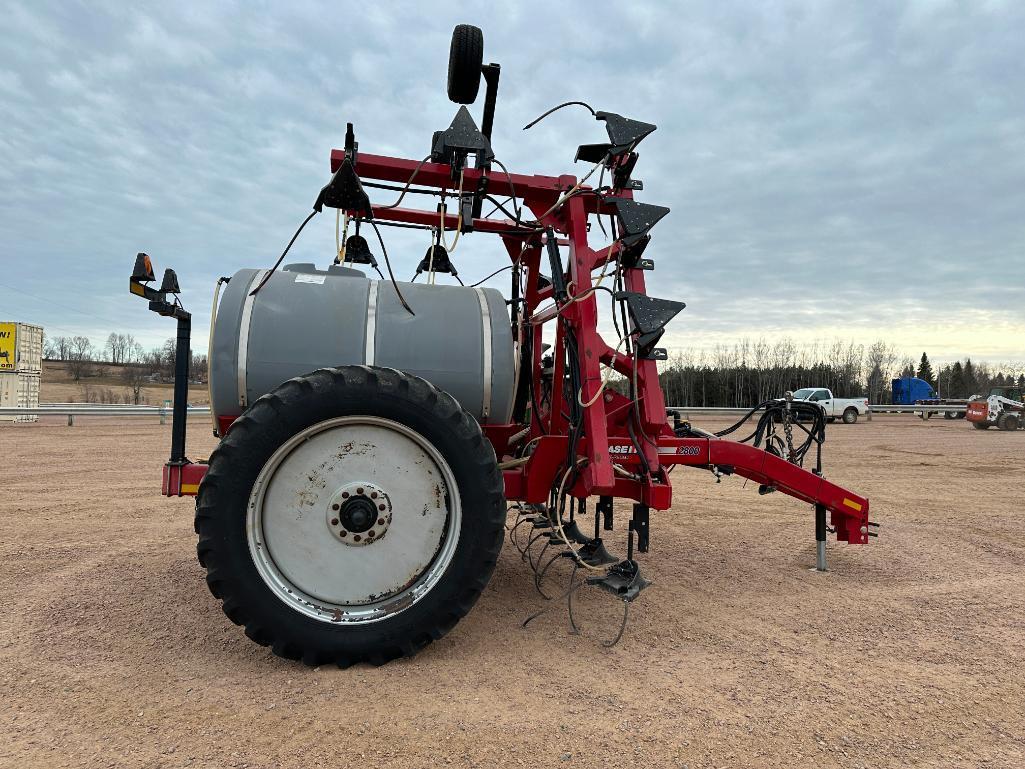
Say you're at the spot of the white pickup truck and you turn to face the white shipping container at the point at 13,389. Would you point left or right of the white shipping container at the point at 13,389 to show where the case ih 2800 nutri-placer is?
left

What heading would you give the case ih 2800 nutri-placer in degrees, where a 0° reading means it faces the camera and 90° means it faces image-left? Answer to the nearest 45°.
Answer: approximately 270°

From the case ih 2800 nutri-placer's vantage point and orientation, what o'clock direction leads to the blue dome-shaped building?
The blue dome-shaped building is roughly at 10 o'clock from the case ih 2800 nutri-placer.

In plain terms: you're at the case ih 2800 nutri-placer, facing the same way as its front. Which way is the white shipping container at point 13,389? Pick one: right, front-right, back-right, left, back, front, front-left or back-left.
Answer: back-left

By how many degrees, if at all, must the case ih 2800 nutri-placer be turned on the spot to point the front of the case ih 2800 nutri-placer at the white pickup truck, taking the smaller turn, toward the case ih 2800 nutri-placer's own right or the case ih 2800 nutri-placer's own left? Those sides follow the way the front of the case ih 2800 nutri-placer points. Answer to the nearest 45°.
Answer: approximately 45° to the case ih 2800 nutri-placer's own left

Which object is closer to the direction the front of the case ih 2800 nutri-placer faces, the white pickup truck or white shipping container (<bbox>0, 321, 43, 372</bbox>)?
the white pickup truck

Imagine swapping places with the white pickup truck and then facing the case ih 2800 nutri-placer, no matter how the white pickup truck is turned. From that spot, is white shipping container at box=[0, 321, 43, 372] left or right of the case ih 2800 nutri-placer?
right

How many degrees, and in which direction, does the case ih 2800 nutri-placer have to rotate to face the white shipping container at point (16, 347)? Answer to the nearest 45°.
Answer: approximately 135° to its left

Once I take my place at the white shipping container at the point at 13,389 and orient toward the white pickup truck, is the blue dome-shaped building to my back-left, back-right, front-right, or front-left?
front-left
